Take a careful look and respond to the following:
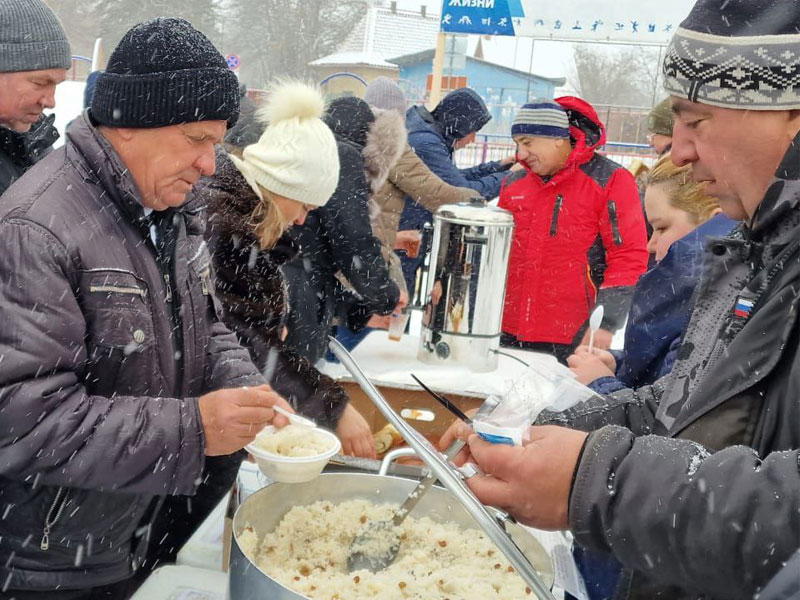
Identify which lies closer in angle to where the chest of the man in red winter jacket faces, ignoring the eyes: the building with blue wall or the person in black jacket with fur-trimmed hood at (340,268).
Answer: the person in black jacket with fur-trimmed hood

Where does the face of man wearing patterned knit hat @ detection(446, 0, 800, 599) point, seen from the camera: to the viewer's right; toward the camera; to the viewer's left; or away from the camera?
to the viewer's left

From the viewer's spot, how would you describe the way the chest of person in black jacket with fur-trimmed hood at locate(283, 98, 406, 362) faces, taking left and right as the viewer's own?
facing to the right of the viewer

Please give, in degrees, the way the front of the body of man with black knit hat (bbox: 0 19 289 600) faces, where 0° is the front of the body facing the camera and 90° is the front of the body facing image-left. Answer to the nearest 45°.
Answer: approximately 315°

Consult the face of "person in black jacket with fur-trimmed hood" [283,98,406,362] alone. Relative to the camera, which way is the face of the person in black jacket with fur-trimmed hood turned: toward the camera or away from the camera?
away from the camera

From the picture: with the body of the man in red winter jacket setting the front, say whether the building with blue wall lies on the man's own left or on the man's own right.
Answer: on the man's own right

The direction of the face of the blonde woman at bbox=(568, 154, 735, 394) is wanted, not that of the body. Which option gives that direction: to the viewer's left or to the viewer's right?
to the viewer's left

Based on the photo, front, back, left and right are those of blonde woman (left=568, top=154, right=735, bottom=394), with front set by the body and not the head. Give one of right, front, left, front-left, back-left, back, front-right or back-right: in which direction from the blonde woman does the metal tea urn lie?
front-right

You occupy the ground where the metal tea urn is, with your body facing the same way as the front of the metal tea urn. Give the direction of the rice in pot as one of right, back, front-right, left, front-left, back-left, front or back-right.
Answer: front-left

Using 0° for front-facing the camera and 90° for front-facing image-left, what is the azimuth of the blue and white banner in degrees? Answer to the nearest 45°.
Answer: approximately 0°

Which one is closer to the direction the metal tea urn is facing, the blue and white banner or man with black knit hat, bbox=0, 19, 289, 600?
the man with black knit hat

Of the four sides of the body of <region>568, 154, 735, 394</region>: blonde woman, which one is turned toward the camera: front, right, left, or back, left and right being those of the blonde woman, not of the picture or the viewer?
left
